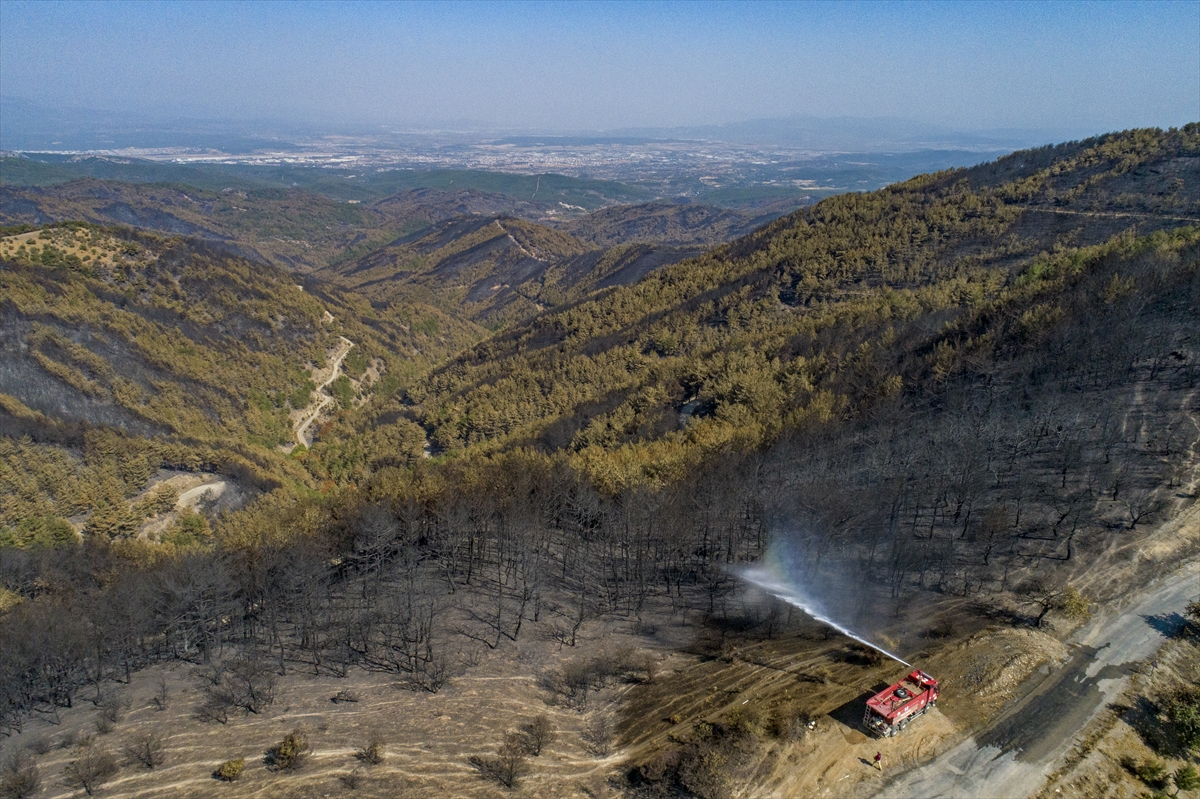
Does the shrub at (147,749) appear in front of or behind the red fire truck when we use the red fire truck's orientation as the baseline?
behind

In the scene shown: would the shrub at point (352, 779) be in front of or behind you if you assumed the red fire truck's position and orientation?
behind

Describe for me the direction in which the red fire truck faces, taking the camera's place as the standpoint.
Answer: facing away from the viewer and to the right of the viewer

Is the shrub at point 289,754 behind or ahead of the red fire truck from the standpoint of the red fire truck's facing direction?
behind

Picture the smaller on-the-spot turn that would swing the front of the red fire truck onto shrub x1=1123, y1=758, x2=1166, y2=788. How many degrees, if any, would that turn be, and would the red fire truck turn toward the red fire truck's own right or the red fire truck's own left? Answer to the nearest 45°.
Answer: approximately 45° to the red fire truck's own right

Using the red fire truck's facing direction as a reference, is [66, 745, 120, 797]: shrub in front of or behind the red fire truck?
behind

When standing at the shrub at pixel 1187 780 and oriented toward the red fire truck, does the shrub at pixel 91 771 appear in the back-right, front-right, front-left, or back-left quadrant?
front-left

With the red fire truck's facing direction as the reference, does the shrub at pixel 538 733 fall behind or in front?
behind
